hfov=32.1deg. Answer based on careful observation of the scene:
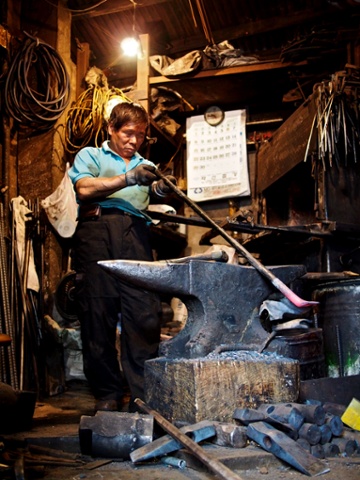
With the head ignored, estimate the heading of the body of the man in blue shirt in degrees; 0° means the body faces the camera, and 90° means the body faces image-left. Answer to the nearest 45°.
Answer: approximately 315°

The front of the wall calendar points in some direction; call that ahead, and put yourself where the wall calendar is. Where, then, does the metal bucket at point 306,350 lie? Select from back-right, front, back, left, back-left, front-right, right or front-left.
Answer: front

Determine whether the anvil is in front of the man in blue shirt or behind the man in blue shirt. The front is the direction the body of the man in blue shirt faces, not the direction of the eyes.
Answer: in front

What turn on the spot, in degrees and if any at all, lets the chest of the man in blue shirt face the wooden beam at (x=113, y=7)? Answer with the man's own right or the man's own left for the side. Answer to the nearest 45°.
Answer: approximately 135° to the man's own left

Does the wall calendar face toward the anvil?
yes

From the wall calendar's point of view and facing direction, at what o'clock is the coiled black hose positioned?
The coiled black hose is roughly at 2 o'clock from the wall calendar.

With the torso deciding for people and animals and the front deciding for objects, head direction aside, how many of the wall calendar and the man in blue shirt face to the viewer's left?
0

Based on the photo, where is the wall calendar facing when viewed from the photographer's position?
facing the viewer

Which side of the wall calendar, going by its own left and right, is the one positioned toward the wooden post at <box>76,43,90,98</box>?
right

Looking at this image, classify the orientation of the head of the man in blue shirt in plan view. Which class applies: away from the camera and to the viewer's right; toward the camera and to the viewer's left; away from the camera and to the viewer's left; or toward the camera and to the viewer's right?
toward the camera and to the viewer's right

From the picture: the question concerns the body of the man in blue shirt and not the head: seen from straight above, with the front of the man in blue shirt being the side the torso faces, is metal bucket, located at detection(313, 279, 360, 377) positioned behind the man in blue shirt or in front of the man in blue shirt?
in front
